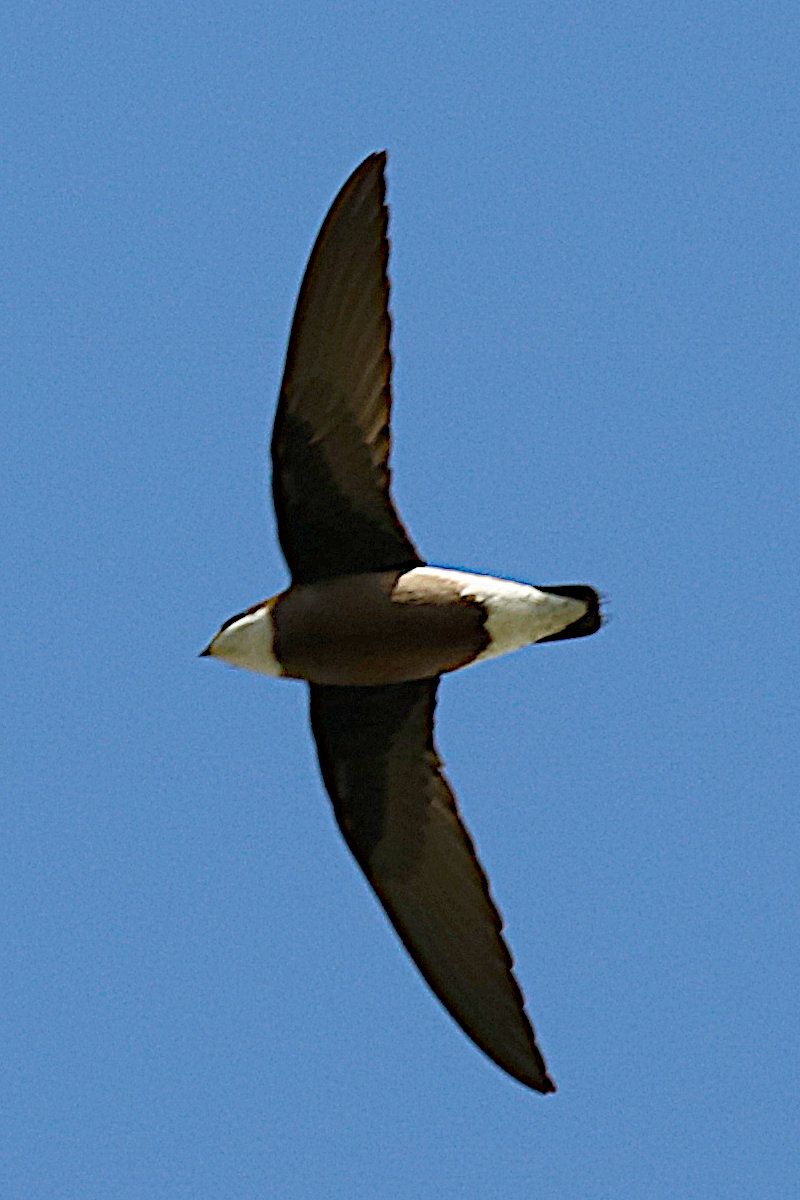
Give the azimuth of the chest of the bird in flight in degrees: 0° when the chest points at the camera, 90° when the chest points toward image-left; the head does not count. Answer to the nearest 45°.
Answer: approximately 90°
